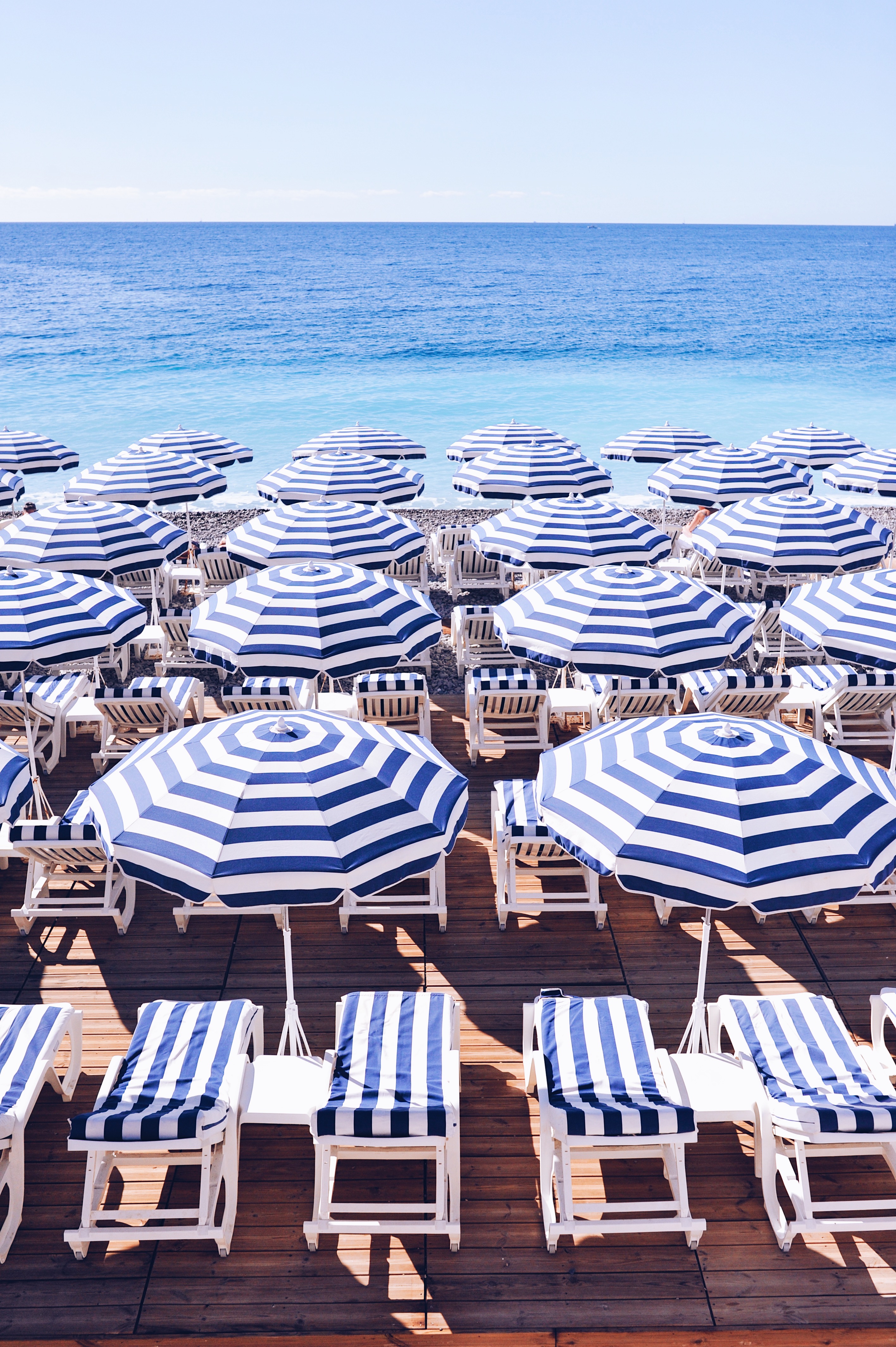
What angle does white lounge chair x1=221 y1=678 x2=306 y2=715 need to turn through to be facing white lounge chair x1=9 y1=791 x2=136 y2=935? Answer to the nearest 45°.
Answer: approximately 135° to its left

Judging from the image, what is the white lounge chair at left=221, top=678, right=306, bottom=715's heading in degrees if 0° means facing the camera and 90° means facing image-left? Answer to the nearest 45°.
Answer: approximately 180°

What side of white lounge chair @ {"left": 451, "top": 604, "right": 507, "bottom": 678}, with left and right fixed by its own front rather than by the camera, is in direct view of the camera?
back

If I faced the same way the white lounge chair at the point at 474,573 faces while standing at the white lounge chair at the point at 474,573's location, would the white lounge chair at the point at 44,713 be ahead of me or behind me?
behind

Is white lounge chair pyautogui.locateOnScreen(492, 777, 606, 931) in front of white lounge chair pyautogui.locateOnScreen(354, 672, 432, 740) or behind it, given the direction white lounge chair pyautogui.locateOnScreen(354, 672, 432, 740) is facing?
behind

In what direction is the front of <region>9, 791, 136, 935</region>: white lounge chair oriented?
away from the camera

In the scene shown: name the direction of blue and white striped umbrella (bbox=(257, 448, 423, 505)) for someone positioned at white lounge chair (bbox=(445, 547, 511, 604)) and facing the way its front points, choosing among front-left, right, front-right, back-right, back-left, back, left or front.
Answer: left

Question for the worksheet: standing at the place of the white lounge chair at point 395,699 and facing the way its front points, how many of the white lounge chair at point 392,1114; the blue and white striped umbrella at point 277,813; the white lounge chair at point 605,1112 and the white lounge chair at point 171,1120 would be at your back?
4

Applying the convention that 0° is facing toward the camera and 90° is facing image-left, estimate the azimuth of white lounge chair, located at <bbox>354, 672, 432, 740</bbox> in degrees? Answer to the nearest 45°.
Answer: approximately 180°

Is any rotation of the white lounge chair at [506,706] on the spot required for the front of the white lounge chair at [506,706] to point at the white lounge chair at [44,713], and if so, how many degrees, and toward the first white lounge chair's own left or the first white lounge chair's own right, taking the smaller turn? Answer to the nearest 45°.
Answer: approximately 90° to the first white lounge chair's own left

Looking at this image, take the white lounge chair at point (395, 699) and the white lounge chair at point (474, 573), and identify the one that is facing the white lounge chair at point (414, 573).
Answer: the white lounge chair at point (395, 699)

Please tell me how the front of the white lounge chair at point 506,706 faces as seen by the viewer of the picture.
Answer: facing away from the viewer

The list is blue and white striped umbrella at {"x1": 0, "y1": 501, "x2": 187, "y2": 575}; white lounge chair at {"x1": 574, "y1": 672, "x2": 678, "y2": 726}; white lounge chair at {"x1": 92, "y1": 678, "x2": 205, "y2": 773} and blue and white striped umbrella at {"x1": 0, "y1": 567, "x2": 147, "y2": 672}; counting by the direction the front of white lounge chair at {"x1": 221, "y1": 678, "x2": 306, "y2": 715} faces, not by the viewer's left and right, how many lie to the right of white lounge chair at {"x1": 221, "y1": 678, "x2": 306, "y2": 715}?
1

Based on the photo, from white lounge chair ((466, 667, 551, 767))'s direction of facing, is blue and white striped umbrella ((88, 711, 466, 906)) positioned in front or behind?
behind

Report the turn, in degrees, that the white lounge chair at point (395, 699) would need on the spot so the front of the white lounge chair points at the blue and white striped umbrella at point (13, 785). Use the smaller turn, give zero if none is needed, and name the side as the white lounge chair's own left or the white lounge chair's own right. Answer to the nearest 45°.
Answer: approximately 135° to the white lounge chair's own left
